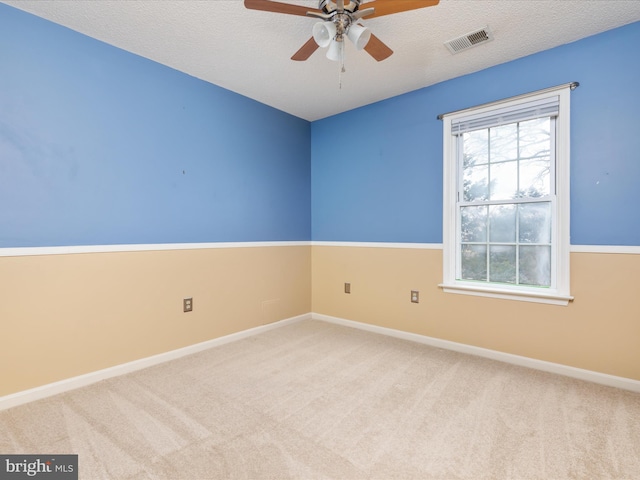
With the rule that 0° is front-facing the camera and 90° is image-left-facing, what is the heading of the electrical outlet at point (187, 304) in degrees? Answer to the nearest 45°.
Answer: approximately 315°

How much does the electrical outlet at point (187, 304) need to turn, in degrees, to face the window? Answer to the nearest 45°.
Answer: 0° — it already faces it

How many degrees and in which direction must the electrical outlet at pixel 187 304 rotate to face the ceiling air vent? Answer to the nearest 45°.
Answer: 0° — it already faces it
